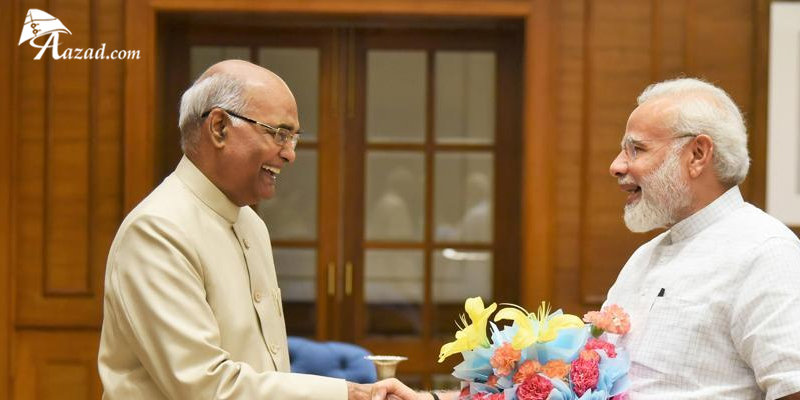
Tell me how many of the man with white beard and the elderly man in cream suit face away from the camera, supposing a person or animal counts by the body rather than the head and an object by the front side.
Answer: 0

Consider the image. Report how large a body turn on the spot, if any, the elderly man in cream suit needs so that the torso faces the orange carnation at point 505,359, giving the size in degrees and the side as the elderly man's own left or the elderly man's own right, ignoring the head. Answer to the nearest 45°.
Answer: approximately 45° to the elderly man's own left

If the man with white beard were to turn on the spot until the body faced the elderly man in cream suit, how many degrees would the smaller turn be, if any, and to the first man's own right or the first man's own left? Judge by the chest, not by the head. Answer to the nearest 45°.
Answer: approximately 45° to the first man's own right

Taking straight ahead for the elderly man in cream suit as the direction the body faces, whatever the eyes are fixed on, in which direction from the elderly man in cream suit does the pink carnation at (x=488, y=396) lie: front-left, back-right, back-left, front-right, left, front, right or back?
front-left

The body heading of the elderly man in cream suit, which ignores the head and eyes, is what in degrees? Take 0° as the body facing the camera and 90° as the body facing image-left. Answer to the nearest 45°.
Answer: approximately 315°

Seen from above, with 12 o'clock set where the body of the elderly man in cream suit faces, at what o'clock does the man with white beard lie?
The man with white beard is roughly at 11 o'clock from the elderly man in cream suit.

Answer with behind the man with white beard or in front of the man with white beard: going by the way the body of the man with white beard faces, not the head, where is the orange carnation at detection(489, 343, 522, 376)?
in front

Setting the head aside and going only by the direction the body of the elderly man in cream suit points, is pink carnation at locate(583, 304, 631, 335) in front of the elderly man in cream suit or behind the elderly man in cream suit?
in front

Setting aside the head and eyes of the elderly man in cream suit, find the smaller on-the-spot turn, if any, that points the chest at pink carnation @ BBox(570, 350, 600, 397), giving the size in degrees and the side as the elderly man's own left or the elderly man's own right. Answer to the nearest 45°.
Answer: approximately 45° to the elderly man's own left

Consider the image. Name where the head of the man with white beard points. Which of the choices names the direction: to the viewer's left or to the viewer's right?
to the viewer's left

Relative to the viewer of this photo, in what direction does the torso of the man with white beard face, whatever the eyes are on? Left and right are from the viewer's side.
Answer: facing the viewer and to the left of the viewer
